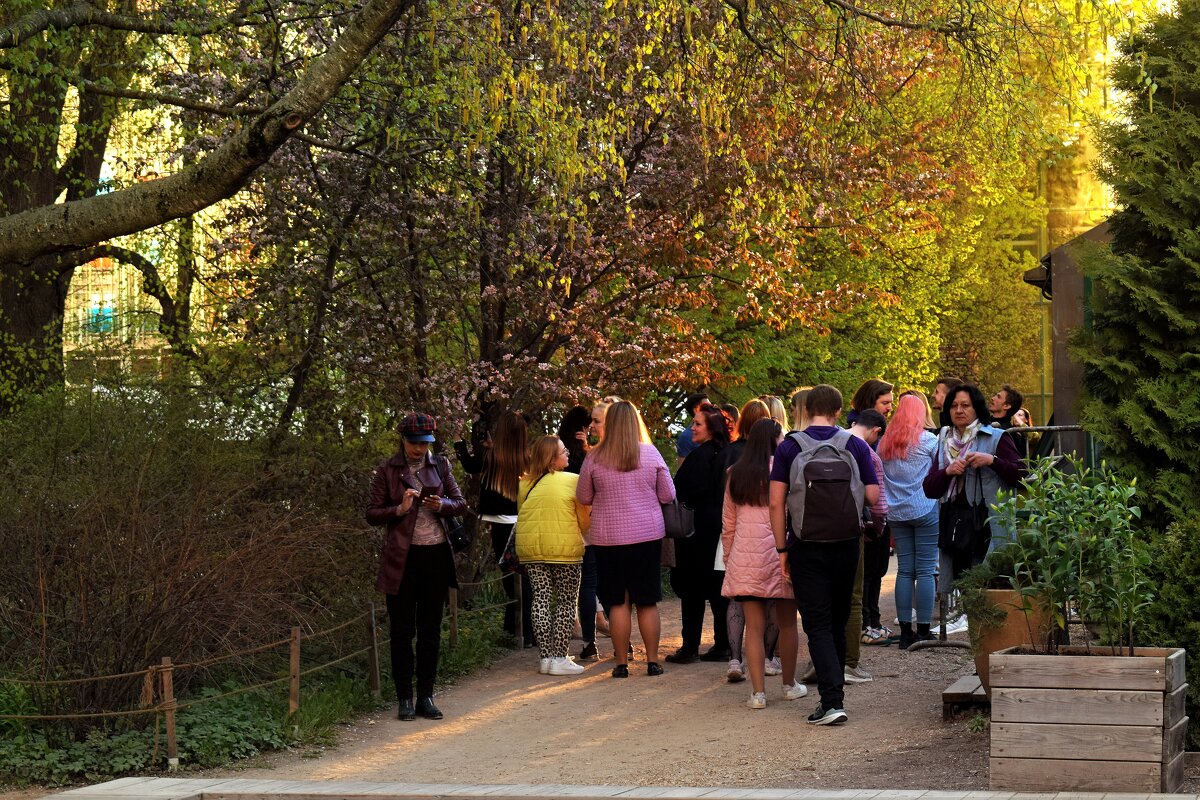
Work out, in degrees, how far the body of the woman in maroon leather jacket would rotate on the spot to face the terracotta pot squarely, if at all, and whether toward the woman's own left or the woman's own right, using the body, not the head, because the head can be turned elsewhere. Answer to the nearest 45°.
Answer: approximately 45° to the woman's own left

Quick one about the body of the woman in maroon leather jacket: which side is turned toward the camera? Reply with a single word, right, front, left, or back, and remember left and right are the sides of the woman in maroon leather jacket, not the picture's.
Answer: front

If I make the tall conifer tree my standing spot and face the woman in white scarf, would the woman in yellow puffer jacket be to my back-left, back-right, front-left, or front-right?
front-left

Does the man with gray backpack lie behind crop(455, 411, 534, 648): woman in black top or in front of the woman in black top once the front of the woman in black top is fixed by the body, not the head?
behind

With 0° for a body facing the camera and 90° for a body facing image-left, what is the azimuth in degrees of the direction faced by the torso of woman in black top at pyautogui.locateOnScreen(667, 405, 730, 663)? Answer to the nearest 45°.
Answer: approximately 90°

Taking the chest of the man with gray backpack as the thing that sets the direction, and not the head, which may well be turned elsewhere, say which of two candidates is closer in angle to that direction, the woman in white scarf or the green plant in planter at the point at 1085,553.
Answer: the woman in white scarf

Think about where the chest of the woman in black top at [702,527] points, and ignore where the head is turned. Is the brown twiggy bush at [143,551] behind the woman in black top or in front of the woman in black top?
in front

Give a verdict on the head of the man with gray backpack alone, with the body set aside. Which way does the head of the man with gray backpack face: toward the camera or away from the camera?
away from the camera

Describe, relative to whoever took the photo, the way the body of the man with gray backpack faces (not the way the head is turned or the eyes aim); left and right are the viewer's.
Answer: facing away from the viewer

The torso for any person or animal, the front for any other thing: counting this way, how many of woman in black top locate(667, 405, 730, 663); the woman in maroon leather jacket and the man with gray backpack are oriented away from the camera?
1

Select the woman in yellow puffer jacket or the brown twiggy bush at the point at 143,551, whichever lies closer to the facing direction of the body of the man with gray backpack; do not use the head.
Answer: the woman in yellow puffer jacket

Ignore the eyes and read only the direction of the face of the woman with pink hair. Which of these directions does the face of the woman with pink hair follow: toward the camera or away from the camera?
away from the camera

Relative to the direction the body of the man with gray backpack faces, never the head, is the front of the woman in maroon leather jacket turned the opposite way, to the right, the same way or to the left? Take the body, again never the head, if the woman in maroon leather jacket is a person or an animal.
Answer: the opposite way

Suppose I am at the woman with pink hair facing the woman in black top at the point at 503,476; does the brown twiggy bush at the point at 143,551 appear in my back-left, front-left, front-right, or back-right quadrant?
front-left

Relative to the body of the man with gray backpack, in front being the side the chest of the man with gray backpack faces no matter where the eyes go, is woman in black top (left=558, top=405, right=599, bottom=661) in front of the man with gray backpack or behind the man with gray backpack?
in front

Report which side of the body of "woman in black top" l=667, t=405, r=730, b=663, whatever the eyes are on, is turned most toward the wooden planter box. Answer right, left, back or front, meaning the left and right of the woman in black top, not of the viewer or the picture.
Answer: left
